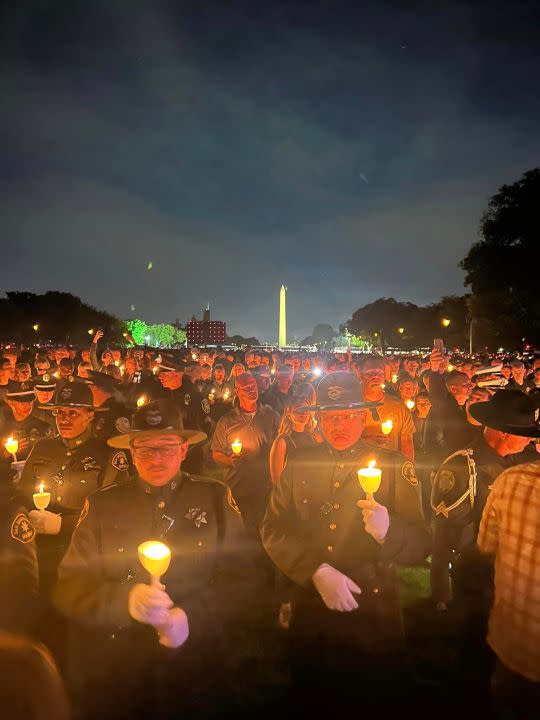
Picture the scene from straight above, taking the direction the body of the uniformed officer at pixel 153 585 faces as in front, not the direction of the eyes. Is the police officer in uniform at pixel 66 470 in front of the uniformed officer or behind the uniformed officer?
behind

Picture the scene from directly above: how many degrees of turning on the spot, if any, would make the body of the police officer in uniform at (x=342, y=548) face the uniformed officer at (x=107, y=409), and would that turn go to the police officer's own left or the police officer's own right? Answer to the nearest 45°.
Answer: approximately 135° to the police officer's own right

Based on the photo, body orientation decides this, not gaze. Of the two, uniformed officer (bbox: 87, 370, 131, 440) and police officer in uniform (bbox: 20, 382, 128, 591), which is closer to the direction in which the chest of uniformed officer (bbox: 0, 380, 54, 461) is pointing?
the police officer in uniform

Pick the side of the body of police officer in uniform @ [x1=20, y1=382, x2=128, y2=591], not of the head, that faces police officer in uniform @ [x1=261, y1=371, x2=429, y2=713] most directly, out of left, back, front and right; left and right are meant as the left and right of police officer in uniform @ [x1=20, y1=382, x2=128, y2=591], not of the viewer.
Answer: left

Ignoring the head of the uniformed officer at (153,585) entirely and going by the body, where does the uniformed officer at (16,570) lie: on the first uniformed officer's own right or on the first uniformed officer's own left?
on the first uniformed officer's own right

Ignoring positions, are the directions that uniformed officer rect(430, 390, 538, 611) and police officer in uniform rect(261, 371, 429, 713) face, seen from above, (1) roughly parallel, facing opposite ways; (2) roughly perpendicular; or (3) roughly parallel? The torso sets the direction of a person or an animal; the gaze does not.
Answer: roughly perpendicular

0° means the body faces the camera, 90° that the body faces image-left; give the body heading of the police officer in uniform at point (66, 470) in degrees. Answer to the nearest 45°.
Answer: approximately 45°

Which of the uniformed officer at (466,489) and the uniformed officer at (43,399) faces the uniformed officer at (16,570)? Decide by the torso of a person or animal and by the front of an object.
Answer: the uniformed officer at (43,399)

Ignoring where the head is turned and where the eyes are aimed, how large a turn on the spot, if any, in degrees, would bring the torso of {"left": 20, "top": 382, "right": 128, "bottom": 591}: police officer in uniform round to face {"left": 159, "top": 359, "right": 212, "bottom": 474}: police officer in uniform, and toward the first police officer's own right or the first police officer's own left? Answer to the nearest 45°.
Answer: approximately 180°

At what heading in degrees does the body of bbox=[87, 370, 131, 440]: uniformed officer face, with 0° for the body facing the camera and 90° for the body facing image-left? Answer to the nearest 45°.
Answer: approximately 45°
